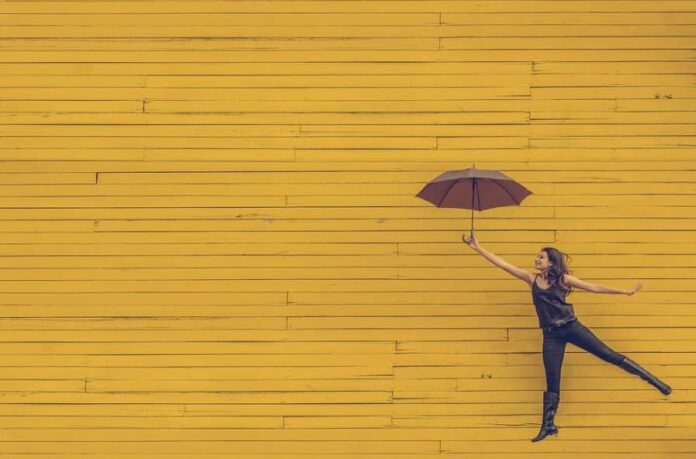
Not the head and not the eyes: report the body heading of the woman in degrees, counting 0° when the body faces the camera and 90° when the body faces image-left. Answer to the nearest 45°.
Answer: approximately 45°
